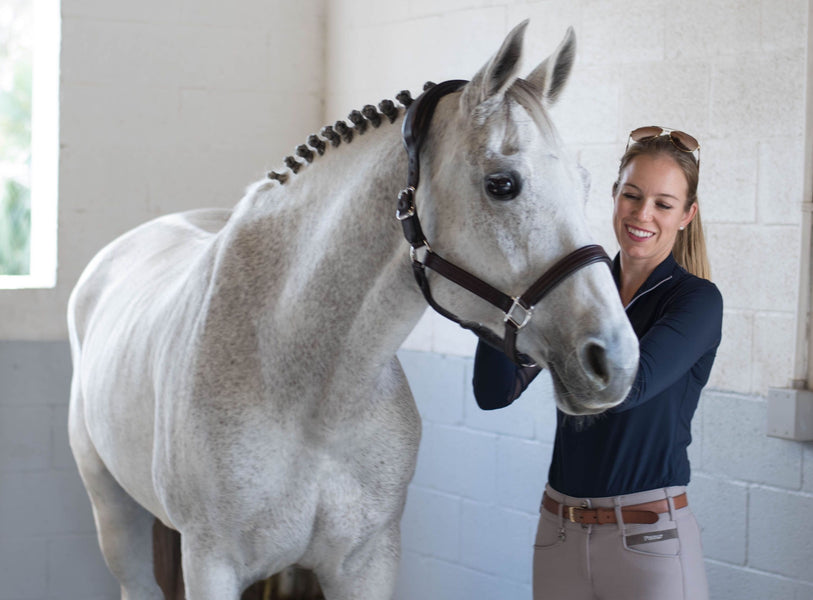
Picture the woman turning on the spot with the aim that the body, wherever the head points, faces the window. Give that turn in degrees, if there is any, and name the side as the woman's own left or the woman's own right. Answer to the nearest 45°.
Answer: approximately 90° to the woman's own right

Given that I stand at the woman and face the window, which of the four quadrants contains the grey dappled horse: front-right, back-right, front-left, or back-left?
front-left

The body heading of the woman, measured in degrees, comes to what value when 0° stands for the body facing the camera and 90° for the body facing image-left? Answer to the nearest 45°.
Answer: approximately 45°

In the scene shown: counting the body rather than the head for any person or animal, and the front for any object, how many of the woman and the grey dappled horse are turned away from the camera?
0

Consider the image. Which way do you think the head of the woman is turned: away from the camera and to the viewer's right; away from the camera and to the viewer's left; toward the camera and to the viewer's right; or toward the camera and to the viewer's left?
toward the camera and to the viewer's left

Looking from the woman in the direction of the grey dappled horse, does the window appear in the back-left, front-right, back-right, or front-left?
front-right

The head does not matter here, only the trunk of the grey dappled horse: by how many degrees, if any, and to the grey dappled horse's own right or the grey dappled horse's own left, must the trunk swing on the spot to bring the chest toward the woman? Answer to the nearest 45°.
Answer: approximately 45° to the grey dappled horse's own left

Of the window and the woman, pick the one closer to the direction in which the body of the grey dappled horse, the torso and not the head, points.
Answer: the woman

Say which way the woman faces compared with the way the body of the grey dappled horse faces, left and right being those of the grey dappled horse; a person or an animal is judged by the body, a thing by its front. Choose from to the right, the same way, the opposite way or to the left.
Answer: to the right

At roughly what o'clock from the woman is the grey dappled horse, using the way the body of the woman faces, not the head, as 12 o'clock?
The grey dappled horse is roughly at 1 o'clock from the woman.

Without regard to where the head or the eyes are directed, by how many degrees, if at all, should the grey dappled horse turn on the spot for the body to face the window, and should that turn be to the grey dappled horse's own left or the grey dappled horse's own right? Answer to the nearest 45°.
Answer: approximately 180°

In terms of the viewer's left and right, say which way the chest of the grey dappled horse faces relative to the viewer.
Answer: facing the viewer and to the right of the viewer
